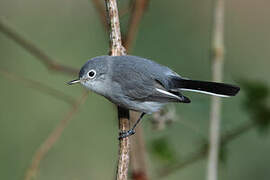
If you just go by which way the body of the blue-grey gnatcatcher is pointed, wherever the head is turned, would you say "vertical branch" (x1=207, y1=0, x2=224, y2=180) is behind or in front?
behind

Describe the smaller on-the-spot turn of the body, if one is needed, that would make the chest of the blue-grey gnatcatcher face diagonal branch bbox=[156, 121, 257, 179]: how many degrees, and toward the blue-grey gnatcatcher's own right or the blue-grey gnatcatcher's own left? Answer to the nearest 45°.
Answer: approximately 135° to the blue-grey gnatcatcher's own right

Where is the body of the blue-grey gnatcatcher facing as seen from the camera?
to the viewer's left
